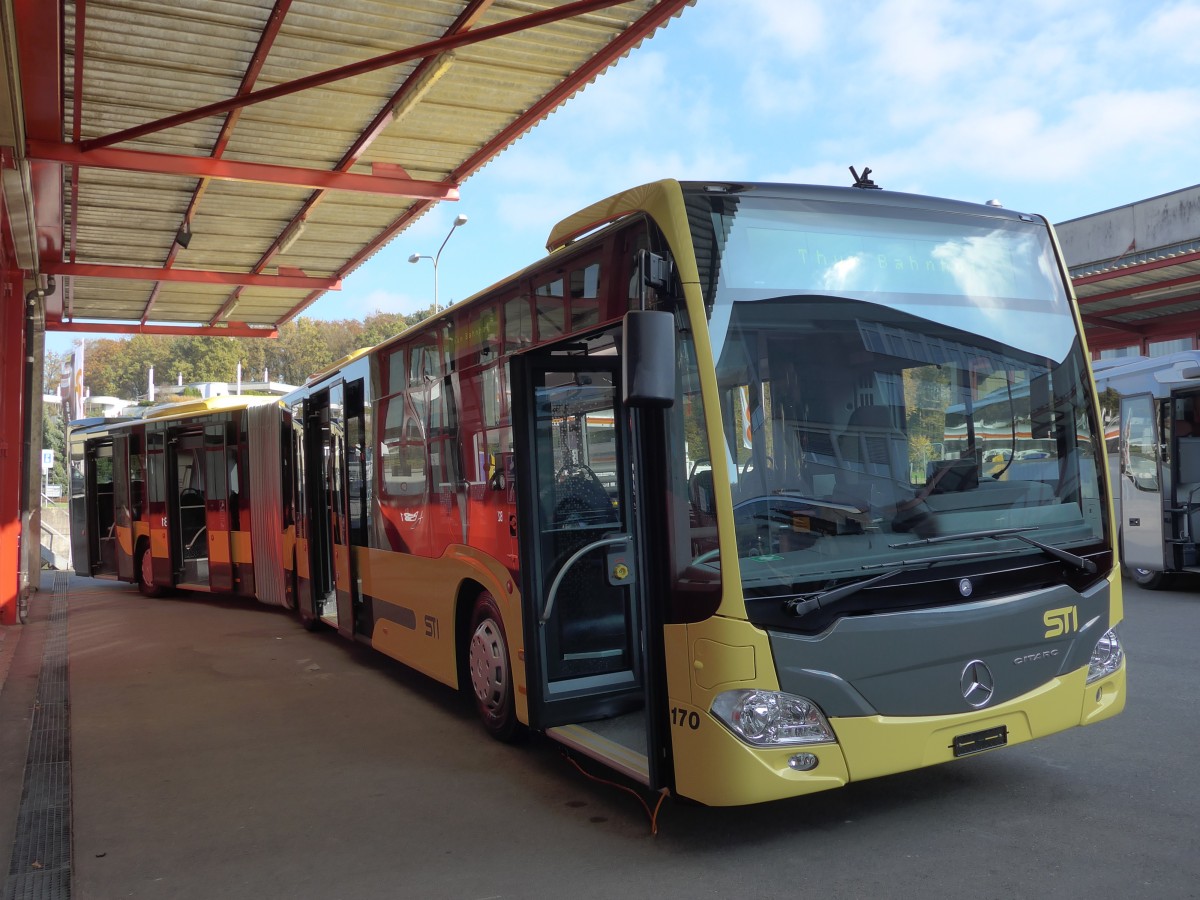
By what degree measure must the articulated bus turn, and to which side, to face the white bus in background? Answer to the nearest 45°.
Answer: approximately 90° to its left

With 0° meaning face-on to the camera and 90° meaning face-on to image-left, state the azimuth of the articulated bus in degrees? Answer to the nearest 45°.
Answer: approximately 315°
